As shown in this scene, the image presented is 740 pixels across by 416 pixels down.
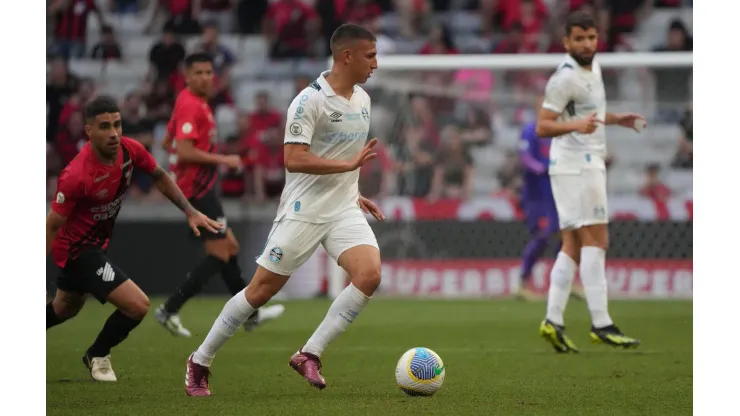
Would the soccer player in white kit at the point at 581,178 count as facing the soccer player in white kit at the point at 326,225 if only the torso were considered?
no

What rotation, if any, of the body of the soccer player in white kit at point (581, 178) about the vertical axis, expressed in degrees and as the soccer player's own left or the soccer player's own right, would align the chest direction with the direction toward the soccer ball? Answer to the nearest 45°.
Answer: approximately 45° to the soccer player's own right

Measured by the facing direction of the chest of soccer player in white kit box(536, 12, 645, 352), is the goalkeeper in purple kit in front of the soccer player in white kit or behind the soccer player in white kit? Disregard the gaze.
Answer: behind

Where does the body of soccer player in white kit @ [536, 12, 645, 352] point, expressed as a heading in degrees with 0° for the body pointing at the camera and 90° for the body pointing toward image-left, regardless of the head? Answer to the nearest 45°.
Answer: approximately 315°

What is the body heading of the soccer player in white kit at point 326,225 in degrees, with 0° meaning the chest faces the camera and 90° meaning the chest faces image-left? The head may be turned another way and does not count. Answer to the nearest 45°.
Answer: approximately 315°

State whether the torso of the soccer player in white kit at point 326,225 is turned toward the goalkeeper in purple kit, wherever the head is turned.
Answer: no

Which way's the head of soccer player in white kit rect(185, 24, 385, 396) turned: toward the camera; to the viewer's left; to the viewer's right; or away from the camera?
to the viewer's right
